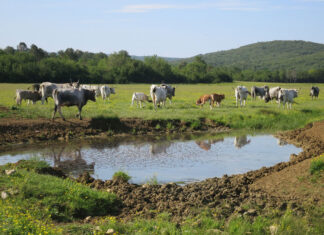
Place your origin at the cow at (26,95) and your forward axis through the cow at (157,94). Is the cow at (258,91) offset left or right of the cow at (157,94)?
left

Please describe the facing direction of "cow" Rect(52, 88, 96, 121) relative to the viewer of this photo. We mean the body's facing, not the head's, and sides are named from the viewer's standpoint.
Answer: facing to the right of the viewer
